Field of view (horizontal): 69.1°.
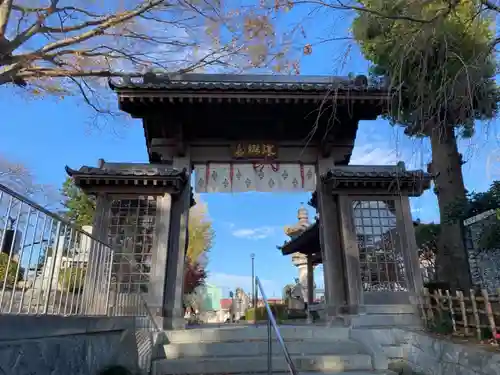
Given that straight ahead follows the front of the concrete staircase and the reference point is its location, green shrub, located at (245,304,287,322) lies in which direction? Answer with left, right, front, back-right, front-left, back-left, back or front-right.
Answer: back

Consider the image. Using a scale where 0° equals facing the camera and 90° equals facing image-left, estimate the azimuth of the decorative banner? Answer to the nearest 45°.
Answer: approximately 0°

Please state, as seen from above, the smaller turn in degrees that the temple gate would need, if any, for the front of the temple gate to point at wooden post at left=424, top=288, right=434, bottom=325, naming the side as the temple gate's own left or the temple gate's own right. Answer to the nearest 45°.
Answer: approximately 90° to the temple gate's own left

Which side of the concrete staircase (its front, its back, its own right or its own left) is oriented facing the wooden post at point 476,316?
left

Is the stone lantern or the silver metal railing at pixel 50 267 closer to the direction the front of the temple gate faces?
the silver metal railing

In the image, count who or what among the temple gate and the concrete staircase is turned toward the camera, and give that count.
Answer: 2

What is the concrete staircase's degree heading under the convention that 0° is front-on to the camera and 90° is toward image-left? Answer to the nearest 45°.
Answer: approximately 0°
